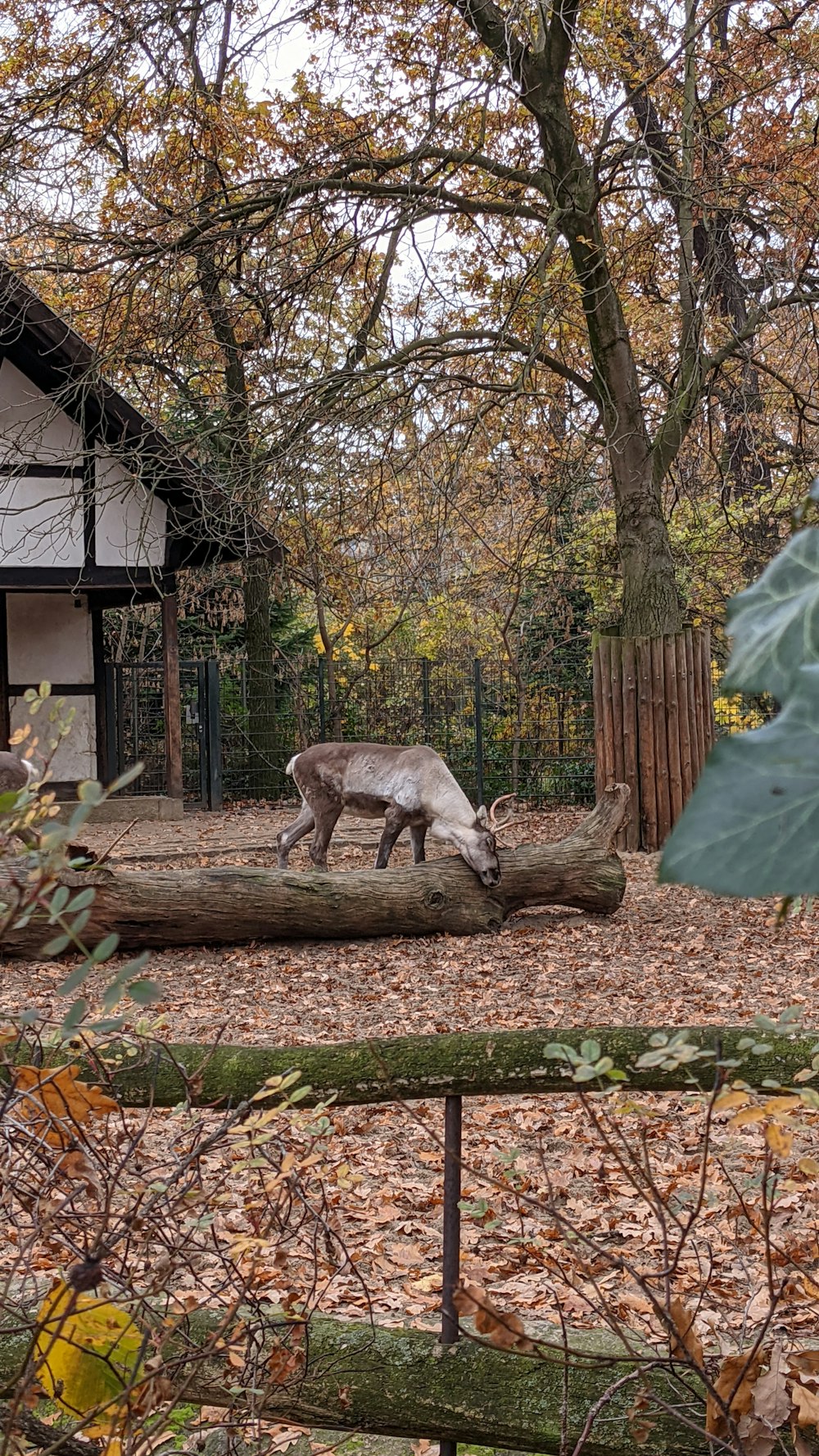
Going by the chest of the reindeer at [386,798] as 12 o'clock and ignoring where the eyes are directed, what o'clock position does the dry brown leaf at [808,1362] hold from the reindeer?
The dry brown leaf is roughly at 3 o'clock from the reindeer.

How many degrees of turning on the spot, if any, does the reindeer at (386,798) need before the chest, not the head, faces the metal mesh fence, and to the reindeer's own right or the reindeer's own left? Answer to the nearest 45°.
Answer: approximately 90° to the reindeer's own left

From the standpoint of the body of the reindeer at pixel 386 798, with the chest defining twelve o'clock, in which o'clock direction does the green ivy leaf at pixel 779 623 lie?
The green ivy leaf is roughly at 3 o'clock from the reindeer.

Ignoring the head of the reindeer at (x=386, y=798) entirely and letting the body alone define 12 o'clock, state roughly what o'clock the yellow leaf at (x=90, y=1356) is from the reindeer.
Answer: The yellow leaf is roughly at 3 o'clock from the reindeer.

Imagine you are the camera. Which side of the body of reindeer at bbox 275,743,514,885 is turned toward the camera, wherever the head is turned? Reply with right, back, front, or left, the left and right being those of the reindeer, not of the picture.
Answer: right

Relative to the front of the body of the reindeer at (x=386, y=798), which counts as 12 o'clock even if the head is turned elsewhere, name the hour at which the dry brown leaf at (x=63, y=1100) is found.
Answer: The dry brown leaf is roughly at 3 o'clock from the reindeer.

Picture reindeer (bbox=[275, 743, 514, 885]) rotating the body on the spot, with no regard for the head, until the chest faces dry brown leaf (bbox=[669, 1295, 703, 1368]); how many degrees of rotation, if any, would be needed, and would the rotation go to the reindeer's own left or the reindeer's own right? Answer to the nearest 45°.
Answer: approximately 90° to the reindeer's own right

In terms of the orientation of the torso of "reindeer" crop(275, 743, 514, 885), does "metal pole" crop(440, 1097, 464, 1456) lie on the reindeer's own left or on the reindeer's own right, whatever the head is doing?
on the reindeer's own right

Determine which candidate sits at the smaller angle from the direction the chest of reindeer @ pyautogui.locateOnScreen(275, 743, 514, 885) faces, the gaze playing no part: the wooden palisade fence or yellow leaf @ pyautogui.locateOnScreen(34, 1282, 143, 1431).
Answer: the wooden palisade fence

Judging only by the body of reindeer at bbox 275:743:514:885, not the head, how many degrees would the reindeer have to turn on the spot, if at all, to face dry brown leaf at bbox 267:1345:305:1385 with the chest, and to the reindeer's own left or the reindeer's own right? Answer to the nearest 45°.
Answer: approximately 90° to the reindeer's own right
